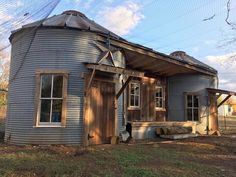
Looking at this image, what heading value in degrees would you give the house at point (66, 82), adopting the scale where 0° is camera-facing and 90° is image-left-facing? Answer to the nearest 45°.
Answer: approximately 315°
